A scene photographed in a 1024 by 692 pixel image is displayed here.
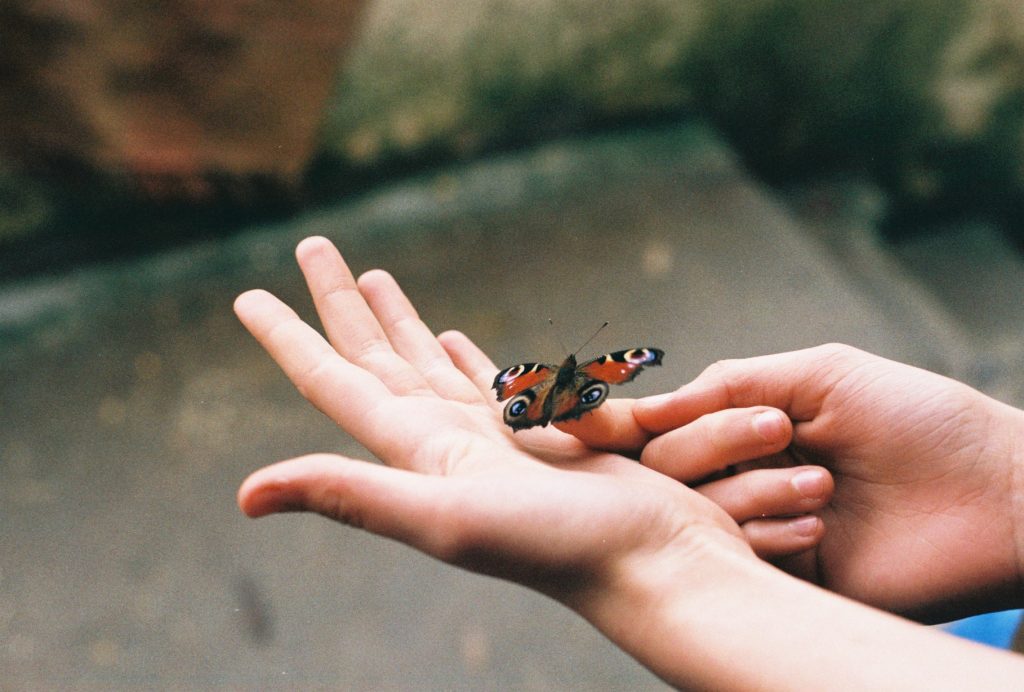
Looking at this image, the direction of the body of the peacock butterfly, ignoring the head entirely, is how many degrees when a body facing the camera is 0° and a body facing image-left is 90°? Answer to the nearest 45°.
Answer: approximately 180°
